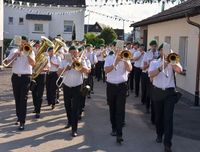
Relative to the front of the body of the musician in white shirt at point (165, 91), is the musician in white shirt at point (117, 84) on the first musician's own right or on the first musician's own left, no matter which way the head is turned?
on the first musician's own right

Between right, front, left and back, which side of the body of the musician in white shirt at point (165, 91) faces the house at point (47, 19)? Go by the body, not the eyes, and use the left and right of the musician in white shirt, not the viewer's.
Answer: back

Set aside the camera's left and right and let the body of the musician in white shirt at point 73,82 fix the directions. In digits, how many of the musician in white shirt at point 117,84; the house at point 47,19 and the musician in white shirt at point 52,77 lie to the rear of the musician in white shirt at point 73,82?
2

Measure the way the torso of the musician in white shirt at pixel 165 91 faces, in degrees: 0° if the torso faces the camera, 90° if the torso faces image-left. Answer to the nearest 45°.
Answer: approximately 0°

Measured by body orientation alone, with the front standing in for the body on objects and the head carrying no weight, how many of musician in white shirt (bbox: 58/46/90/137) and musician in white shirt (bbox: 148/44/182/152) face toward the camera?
2

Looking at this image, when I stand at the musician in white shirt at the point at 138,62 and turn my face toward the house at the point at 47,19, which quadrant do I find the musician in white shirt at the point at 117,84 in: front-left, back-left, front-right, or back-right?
back-left

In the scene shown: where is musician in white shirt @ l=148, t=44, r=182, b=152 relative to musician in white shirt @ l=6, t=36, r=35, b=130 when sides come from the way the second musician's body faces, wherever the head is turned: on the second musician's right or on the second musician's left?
on the second musician's left

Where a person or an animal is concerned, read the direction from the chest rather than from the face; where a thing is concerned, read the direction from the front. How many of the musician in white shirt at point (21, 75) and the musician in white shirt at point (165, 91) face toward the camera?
2

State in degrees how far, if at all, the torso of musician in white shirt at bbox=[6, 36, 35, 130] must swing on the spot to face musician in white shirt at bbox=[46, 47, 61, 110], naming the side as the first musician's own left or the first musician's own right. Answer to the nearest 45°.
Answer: approximately 180°

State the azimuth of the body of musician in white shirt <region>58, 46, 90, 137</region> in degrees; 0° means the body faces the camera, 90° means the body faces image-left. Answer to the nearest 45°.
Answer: approximately 0°

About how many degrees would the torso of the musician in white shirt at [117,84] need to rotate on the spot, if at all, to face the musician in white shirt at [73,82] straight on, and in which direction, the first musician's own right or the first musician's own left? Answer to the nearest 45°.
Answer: approximately 135° to the first musician's own right
